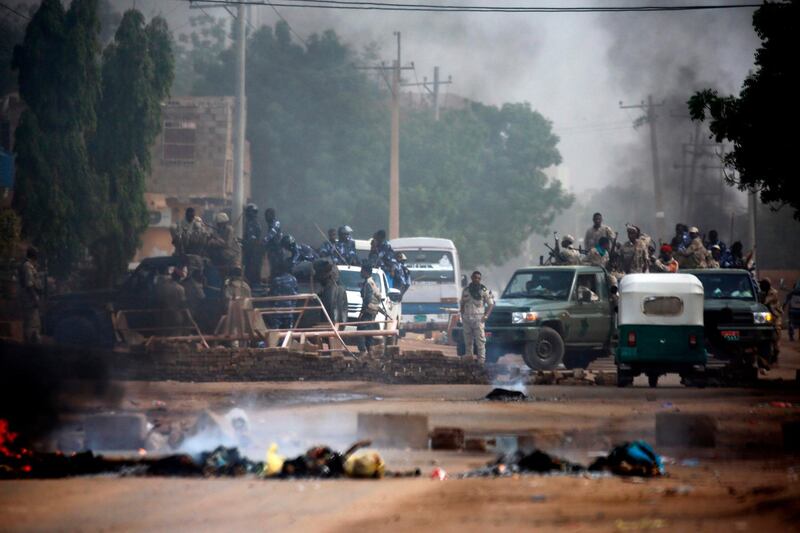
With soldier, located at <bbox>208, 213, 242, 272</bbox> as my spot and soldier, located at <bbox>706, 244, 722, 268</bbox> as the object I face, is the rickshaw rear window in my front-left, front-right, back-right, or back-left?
front-right

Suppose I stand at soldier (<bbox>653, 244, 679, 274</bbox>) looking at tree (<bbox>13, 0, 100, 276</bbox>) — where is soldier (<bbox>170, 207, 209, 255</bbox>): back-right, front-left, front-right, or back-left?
front-left

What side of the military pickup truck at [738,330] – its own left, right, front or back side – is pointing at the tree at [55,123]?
right

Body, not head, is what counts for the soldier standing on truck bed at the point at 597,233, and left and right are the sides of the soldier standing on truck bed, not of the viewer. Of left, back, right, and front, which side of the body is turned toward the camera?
front

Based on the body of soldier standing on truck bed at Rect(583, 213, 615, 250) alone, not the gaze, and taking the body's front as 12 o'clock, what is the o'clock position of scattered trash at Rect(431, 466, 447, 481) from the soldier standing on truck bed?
The scattered trash is roughly at 12 o'clock from the soldier standing on truck bed.

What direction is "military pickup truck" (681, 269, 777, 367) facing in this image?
toward the camera

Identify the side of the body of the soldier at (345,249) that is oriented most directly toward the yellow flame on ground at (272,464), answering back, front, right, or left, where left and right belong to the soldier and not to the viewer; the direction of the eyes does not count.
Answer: front

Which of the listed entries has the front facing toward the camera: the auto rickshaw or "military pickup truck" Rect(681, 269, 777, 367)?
the military pickup truck

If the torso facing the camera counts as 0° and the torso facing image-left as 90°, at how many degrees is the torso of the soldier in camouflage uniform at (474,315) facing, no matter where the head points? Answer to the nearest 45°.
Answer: approximately 0°

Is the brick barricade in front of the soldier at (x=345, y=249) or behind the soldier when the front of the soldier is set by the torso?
in front

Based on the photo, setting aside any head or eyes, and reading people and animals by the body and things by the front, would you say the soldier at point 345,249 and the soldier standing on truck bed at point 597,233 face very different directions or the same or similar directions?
same or similar directions

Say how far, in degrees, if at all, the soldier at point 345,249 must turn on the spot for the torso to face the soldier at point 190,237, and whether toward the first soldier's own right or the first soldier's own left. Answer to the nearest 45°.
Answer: approximately 45° to the first soldier's own right

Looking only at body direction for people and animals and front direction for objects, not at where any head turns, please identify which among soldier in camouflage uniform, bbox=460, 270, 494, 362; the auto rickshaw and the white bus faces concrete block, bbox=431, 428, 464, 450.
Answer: the soldier in camouflage uniform

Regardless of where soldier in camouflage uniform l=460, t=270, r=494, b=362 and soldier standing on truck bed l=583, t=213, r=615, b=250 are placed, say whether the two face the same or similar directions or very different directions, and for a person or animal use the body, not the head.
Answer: same or similar directions

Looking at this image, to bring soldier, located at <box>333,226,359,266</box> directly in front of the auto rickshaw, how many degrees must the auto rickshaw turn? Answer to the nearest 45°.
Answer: approximately 45° to its left
